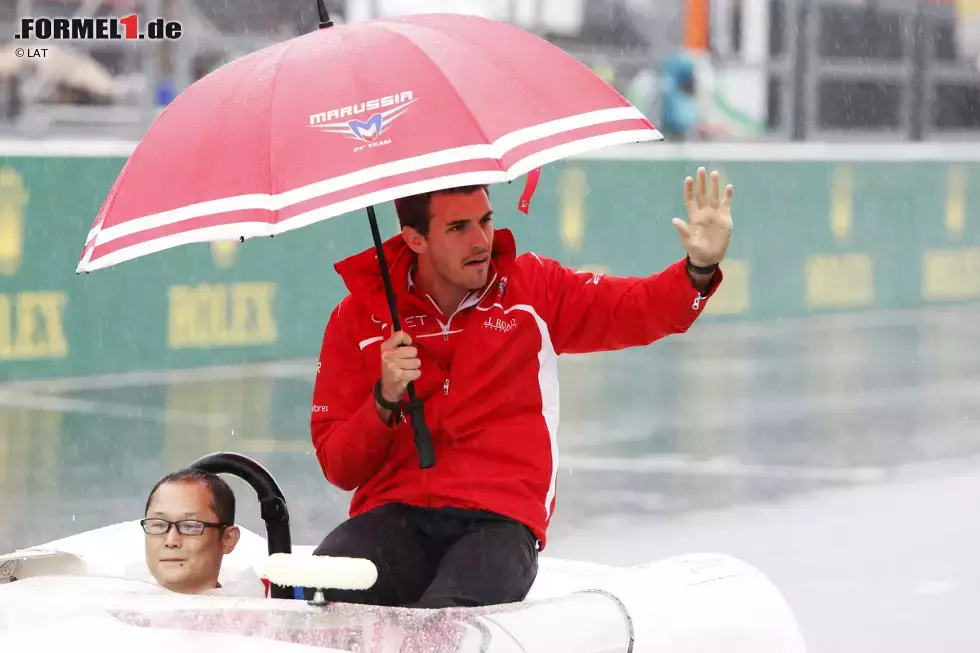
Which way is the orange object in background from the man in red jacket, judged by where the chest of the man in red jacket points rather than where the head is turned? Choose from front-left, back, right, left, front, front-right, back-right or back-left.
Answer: back

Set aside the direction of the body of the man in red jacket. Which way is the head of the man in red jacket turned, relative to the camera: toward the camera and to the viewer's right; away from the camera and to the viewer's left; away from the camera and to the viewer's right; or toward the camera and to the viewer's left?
toward the camera and to the viewer's right

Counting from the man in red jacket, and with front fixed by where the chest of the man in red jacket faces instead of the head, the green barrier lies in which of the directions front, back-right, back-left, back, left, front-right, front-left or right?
back

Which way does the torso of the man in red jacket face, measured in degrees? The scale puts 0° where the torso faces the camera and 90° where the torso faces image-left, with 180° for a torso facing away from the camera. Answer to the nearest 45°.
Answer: approximately 0°
